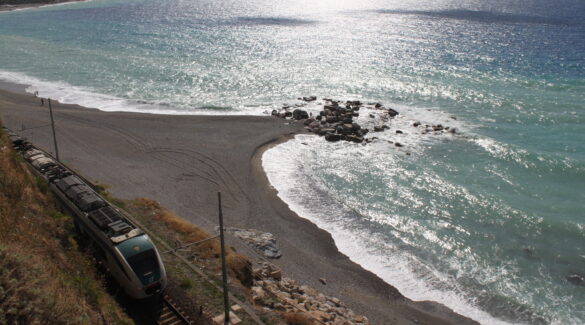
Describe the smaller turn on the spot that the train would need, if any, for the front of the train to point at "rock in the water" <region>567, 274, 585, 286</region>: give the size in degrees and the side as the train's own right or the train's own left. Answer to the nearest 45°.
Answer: approximately 45° to the train's own left

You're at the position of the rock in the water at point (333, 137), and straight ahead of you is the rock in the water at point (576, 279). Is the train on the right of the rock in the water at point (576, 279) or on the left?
right

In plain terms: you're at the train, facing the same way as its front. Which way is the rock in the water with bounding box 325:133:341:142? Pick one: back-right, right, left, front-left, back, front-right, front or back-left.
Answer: left

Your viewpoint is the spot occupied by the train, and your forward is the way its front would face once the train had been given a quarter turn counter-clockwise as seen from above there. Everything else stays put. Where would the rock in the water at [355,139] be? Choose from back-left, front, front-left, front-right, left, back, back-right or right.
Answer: front

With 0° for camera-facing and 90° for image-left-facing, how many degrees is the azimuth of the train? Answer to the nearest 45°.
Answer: approximately 315°
